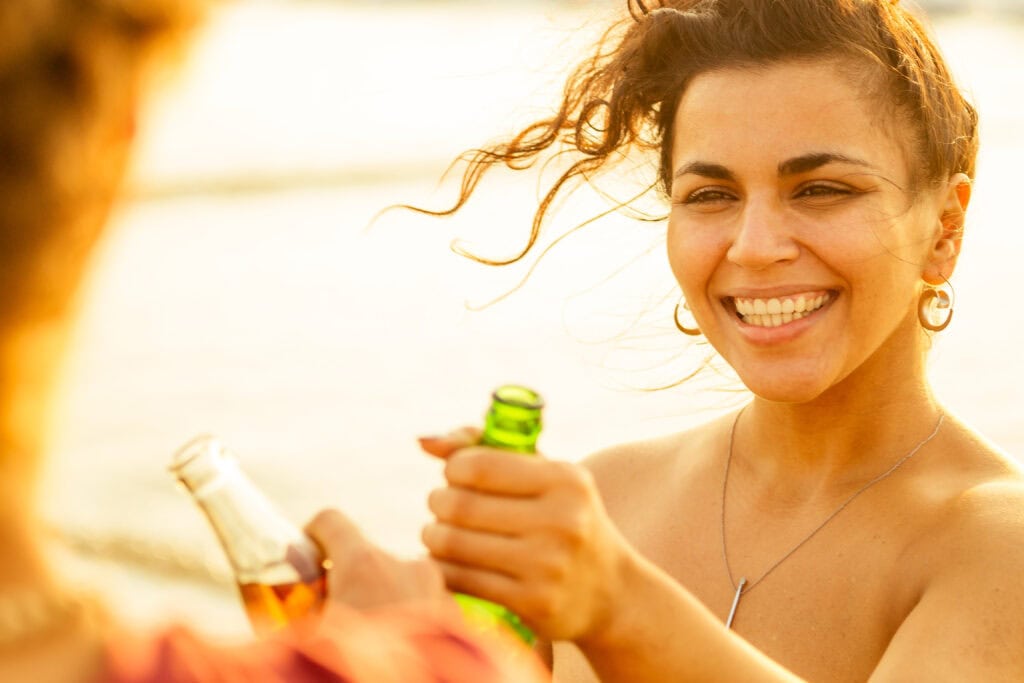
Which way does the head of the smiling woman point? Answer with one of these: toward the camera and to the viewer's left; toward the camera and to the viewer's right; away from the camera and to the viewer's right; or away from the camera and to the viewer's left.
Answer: toward the camera and to the viewer's left

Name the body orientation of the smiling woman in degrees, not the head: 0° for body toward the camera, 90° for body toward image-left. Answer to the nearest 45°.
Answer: approximately 45°

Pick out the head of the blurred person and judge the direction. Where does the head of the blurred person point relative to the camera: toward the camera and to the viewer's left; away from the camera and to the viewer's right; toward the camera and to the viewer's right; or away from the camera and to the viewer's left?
away from the camera and to the viewer's right
